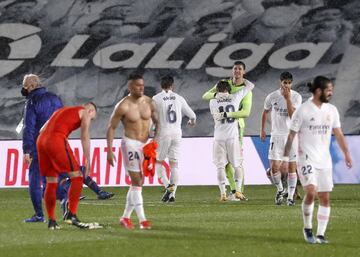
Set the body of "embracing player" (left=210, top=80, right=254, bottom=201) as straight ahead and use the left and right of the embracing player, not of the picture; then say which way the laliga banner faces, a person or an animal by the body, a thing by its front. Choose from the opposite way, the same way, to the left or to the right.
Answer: the opposite way

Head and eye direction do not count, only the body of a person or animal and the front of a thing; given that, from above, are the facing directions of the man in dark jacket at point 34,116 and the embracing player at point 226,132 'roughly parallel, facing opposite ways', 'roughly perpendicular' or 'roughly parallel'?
roughly perpendicular

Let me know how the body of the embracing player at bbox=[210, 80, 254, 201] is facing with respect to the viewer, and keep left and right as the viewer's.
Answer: facing away from the viewer

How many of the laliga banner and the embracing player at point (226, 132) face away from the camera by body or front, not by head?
1

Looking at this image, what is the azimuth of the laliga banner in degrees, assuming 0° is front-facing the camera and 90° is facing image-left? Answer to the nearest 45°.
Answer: approximately 0°

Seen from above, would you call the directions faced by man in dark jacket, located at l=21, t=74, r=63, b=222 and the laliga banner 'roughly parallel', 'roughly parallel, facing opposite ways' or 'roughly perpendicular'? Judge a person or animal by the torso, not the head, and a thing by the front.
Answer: roughly perpendicular
